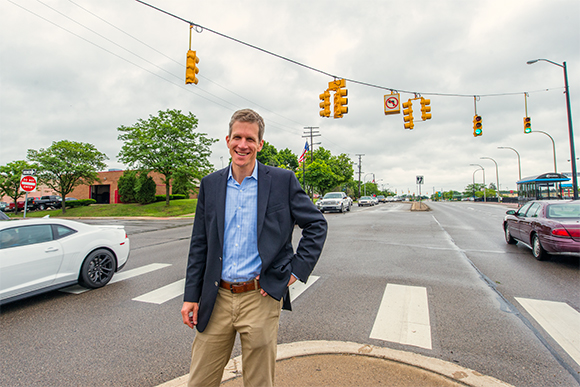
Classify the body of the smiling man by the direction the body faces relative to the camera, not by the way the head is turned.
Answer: toward the camera

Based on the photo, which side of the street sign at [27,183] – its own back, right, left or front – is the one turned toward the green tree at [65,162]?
back

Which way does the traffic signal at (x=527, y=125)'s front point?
toward the camera

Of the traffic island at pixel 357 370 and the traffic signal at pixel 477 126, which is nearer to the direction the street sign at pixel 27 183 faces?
the traffic island

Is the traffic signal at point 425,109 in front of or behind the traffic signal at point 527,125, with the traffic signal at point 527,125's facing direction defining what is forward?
in front

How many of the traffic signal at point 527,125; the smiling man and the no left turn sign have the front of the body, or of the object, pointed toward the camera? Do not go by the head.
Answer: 3

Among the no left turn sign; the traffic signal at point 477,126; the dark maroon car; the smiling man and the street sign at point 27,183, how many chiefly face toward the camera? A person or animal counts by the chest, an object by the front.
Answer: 4

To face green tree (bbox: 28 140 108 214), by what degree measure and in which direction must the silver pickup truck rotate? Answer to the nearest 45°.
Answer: approximately 45° to its right

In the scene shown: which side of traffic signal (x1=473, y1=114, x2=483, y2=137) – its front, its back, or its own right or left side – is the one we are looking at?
front

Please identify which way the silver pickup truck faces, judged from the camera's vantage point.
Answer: facing the viewer and to the left of the viewer
